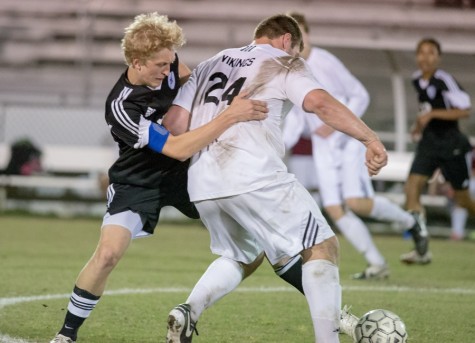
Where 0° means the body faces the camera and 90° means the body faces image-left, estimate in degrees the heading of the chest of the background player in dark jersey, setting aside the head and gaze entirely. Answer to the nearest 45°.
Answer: approximately 45°

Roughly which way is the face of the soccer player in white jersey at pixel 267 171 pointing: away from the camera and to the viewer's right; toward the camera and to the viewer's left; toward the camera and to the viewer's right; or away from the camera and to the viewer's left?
away from the camera and to the viewer's right

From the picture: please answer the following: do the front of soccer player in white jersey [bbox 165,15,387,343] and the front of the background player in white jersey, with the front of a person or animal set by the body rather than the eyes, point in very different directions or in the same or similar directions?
very different directions

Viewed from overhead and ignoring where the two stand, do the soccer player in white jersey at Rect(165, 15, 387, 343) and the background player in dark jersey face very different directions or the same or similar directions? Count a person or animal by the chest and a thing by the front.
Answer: very different directions

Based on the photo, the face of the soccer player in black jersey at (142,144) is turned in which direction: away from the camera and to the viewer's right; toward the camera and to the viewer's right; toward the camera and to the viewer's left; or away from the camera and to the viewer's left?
toward the camera and to the viewer's right

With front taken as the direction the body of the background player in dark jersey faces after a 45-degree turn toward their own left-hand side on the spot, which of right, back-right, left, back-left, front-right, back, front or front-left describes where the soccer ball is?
front

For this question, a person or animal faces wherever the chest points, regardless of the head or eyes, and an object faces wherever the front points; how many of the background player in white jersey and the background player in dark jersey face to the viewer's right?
0

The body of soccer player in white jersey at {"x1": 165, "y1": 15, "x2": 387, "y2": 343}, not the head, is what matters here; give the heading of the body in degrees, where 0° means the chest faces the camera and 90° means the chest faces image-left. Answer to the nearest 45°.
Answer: approximately 225°

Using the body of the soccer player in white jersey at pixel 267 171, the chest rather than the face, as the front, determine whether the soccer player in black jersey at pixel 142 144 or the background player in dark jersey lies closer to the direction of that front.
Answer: the background player in dark jersey
